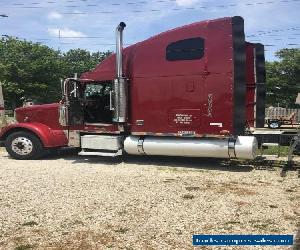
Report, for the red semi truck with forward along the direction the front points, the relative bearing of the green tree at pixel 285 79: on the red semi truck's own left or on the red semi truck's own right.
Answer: on the red semi truck's own right

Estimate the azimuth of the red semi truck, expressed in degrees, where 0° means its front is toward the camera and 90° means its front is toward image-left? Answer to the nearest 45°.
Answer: approximately 90°

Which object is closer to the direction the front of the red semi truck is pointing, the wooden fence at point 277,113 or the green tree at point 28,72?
the green tree

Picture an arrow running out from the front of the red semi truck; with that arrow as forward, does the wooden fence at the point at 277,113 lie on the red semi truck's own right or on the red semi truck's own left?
on the red semi truck's own right

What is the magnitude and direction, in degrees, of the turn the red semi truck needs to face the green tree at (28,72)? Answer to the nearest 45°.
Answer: approximately 90° to its right
